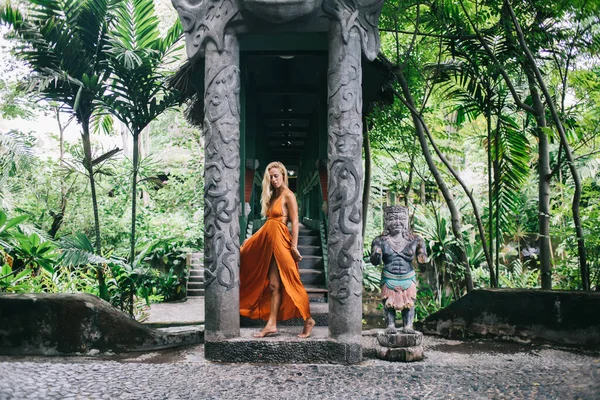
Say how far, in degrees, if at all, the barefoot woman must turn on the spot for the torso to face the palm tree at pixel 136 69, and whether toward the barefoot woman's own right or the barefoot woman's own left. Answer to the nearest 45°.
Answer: approximately 90° to the barefoot woman's own right

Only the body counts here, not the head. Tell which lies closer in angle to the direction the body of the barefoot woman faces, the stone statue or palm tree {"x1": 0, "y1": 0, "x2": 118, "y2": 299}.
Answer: the palm tree

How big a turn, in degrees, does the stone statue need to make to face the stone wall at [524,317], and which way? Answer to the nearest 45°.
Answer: approximately 135° to its left

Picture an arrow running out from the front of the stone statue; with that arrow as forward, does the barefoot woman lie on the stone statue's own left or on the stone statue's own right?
on the stone statue's own right

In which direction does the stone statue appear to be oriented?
toward the camera

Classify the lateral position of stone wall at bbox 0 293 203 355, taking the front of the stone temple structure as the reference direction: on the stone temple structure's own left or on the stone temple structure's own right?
on the stone temple structure's own right

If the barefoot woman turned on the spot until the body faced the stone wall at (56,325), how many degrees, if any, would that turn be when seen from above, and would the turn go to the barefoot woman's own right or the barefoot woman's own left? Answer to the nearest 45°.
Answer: approximately 45° to the barefoot woman's own right

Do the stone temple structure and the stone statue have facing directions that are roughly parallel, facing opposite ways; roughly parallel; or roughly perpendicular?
roughly parallel

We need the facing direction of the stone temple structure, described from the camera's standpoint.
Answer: facing the viewer

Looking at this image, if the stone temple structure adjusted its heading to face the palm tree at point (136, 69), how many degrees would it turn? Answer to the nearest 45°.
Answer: approximately 135° to its right

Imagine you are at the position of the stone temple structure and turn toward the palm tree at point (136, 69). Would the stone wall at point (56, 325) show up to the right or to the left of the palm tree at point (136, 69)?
left

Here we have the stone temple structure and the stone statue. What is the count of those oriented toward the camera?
2

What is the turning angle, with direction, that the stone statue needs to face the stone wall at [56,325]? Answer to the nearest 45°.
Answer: approximately 90° to its right
